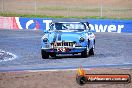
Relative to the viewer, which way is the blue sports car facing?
toward the camera

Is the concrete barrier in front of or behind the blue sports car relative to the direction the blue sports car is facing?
behind
